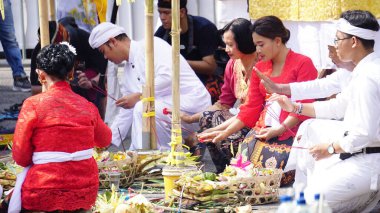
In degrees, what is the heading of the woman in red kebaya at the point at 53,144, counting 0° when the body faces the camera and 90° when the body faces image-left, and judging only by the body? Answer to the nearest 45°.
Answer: approximately 180°

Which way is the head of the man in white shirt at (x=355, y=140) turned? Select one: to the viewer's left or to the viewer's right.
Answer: to the viewer's left

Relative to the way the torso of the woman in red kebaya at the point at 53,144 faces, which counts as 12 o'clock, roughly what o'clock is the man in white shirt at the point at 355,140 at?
The man in white shirt is roughly at 3 o'clock from the woman in red kebaya.

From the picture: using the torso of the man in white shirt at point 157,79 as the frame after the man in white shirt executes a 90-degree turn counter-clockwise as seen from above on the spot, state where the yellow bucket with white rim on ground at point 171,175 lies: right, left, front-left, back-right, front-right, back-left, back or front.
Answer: front-right

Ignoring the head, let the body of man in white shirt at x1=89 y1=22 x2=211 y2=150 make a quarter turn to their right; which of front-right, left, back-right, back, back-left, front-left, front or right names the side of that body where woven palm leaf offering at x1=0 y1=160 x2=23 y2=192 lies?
left

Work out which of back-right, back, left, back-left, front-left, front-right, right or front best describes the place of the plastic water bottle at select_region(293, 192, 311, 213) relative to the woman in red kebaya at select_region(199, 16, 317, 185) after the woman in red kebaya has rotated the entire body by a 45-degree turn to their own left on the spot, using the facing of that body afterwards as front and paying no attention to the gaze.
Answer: front

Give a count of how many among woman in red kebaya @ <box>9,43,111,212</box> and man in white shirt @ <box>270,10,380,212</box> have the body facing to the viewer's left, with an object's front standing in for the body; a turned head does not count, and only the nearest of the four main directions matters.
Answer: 1

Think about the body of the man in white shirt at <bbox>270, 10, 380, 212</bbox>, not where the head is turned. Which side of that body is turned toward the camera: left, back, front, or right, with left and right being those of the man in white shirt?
left

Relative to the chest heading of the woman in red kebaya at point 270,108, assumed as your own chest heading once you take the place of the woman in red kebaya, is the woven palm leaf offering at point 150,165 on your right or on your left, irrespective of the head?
on your right

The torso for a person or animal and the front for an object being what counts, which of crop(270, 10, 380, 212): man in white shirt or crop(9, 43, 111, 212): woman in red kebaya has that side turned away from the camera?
the woman in red kebaya

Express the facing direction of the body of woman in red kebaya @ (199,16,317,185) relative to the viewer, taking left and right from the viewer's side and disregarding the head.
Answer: facing the viewer and to the left of the viewer

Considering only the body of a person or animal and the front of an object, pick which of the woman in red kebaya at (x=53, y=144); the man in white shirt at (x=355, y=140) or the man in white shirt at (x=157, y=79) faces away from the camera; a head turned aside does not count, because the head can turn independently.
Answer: the woman in red kebaya

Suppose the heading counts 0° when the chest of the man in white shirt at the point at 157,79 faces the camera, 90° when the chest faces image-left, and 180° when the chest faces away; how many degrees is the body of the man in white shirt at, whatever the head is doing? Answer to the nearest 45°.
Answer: approximately 45°

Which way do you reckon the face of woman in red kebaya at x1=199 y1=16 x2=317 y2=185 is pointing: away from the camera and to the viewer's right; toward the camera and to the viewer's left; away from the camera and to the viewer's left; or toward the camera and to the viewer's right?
toward the camera and to the viewer's left

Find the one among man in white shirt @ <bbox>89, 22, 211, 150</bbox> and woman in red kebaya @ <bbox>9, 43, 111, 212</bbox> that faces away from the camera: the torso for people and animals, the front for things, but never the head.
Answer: the woman in red kebaya
